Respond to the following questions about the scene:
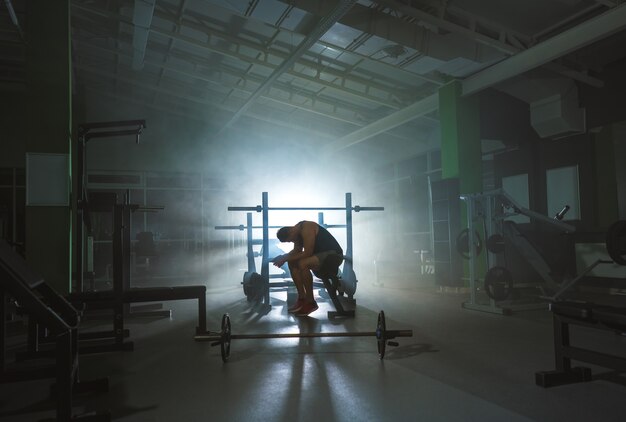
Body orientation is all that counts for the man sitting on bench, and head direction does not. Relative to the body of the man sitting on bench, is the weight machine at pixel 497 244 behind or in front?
behind

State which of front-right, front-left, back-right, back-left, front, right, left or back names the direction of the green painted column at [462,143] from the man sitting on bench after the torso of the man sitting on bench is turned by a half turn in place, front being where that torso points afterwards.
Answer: front-left

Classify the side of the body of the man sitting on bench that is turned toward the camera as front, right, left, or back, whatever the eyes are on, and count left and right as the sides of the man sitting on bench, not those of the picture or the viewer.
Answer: left

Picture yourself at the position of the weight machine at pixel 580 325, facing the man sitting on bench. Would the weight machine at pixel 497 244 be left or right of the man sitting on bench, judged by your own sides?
right

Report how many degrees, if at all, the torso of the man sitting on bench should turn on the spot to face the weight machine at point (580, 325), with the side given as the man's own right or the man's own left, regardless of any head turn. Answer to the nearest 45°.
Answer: approximately 135° to the man's own left
